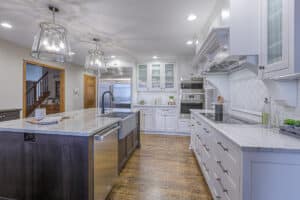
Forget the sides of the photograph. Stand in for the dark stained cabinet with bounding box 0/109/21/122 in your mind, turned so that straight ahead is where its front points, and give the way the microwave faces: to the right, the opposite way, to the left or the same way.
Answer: to the right

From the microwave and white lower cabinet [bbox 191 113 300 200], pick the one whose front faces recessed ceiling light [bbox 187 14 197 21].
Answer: the microwave

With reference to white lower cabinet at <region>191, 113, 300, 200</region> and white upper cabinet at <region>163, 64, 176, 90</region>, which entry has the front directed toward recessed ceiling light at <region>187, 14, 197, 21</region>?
the white upper cabinet

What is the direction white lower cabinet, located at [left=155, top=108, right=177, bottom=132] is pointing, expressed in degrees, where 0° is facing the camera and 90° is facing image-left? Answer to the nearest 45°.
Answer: approximately 0°
